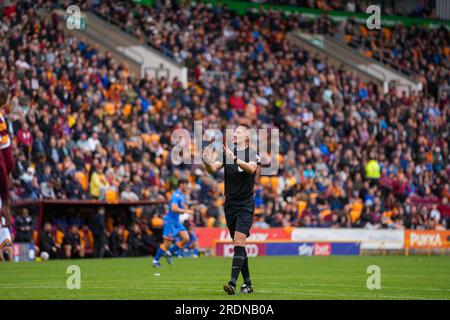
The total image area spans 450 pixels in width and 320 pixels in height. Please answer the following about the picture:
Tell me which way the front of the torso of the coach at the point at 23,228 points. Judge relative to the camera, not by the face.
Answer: toward the camera

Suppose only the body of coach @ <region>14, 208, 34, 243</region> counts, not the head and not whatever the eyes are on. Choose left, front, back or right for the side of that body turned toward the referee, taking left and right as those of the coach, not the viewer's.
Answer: front

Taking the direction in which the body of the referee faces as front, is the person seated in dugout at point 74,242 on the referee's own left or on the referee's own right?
on the referee's own right

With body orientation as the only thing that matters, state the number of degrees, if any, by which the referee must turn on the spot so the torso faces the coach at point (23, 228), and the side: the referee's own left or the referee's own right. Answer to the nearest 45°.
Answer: approximately 90° to the referee's own right

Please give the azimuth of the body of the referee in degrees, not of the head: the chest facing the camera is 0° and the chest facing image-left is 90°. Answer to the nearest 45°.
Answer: approximately 45°

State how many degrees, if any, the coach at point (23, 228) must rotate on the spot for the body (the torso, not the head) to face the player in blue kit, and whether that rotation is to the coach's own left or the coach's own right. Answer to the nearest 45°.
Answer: approximately 45° to the coach's own left

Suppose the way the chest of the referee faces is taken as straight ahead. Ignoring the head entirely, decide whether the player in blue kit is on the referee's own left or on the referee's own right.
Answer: on the referee's own right

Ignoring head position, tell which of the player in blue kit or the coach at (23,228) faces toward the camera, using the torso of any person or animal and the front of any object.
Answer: the coach

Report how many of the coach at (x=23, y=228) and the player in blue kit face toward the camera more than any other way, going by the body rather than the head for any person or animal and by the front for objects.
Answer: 1
